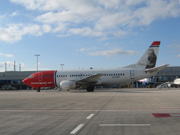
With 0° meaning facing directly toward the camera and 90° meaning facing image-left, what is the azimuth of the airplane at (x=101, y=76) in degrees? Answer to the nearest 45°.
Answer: approximately 90°
